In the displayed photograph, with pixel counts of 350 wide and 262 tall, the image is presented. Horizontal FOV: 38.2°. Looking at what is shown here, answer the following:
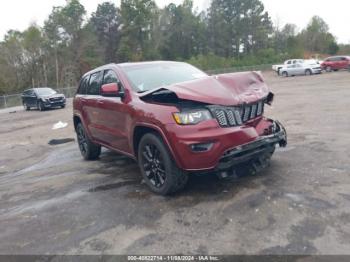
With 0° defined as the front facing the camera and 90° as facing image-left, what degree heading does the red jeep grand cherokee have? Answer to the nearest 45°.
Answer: approximately 315°

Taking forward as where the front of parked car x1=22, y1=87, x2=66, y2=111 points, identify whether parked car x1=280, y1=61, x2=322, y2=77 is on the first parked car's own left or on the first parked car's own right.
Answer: on the first parked car's own left

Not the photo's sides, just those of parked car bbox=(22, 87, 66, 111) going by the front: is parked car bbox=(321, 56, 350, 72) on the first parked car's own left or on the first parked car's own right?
on the first parked car's own left

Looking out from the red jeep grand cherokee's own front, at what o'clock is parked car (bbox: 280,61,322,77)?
The parked car is roughly at 8 o'clock from the red jeep grand cherokee.

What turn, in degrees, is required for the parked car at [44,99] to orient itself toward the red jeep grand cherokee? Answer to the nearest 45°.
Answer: approximately 45° to its right

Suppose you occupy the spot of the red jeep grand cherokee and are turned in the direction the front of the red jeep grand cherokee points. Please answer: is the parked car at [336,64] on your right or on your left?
on your left

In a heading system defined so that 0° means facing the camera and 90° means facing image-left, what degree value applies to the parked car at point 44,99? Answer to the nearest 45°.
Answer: approximately 315°

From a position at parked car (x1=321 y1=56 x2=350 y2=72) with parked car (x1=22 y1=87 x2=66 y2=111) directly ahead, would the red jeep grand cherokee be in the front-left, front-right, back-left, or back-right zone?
front-left
